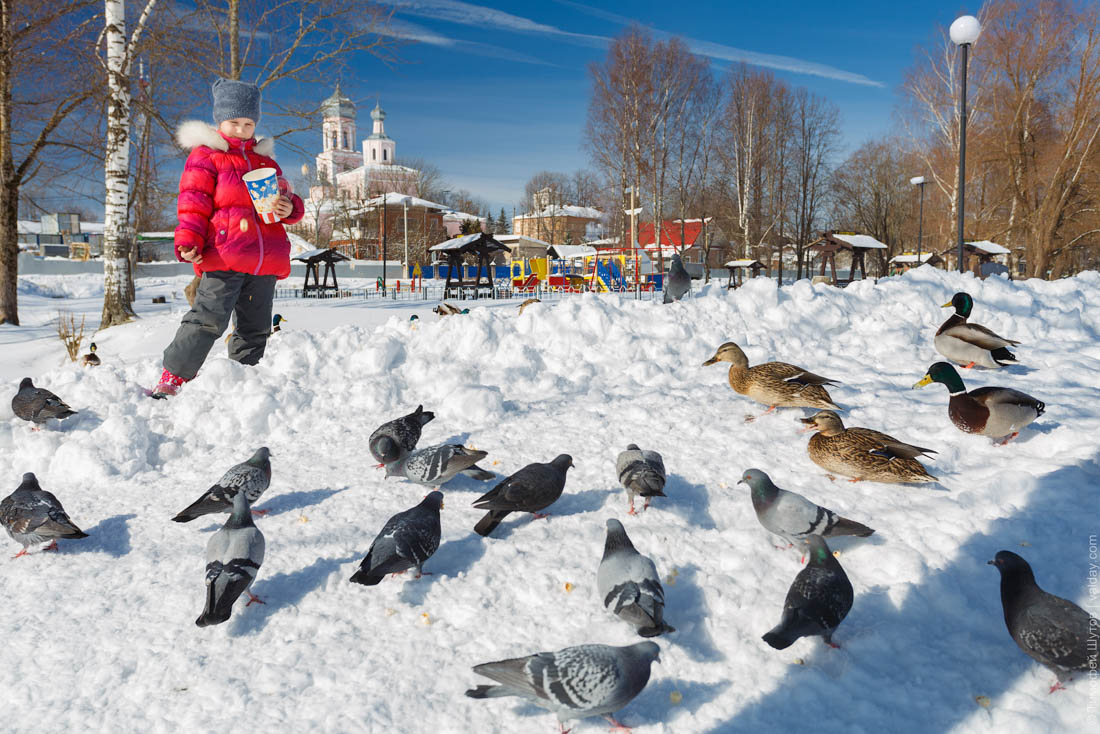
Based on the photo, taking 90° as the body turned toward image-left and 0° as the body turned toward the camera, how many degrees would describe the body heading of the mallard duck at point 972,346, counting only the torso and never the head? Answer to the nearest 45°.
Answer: approximately 90°

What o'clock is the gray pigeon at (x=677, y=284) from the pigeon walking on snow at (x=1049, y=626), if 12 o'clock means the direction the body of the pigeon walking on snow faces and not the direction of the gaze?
The gray pigeon is roughly at 2 o'clock from the pigeon walking on snow.

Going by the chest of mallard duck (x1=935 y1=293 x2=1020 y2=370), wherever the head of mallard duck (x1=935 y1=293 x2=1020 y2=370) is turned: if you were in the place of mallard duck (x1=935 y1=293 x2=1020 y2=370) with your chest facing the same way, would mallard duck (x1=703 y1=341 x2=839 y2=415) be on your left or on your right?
on your left

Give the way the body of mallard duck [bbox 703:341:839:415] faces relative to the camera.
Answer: to the viewer's left

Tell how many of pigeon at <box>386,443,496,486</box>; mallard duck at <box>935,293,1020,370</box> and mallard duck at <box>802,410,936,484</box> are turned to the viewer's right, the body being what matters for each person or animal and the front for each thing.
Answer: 0

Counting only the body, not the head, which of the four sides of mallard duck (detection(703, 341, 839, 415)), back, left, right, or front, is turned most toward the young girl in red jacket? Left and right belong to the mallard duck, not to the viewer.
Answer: front

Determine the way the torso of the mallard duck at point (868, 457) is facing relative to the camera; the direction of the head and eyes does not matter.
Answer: to the viewer's left

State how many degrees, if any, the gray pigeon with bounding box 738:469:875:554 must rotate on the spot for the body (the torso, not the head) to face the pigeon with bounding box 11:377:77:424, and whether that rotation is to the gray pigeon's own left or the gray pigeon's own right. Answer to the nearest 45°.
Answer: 0° — it already faces it

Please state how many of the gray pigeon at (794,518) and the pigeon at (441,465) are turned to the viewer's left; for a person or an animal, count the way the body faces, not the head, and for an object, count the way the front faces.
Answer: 2

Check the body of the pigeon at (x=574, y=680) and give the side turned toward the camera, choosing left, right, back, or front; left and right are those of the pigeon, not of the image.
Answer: right

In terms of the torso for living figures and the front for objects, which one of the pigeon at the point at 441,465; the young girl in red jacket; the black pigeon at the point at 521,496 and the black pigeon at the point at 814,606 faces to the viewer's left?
the pigeon

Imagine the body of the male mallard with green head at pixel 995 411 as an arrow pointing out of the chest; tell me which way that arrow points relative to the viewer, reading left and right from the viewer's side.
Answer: facing to the left of the viewer

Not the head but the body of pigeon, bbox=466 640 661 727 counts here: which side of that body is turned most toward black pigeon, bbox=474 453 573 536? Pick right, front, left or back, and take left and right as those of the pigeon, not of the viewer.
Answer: left

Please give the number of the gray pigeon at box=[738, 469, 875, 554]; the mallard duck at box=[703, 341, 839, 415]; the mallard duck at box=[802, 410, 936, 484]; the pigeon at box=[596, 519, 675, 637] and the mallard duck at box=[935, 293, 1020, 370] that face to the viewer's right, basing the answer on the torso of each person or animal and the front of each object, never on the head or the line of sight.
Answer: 0

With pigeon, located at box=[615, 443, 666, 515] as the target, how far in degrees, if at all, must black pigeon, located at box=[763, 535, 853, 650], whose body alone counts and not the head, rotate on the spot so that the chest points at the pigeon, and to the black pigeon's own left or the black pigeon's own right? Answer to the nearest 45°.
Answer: approximately 90° to the black pigeon's own left

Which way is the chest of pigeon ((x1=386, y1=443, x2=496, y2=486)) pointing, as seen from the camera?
to the viewer's left

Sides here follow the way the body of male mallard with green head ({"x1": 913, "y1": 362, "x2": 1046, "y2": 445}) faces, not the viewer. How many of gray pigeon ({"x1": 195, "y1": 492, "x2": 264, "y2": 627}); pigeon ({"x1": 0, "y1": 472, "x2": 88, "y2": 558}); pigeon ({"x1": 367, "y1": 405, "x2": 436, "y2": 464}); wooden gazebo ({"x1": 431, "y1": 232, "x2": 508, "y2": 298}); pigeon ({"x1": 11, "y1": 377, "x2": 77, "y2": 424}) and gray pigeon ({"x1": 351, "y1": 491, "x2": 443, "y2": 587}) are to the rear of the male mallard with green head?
0

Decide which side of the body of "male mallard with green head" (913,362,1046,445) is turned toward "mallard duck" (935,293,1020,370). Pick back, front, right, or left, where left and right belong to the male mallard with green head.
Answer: right
